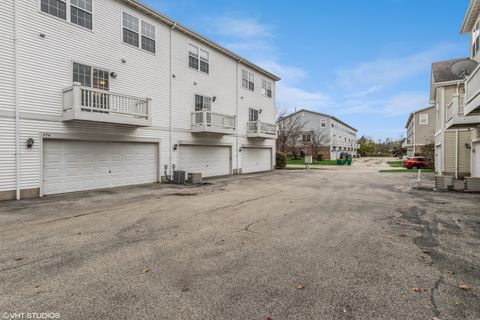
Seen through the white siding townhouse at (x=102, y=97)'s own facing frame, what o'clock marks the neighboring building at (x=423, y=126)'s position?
The neighboring building is roughly at 10 o'clock from the white siding townhouse.

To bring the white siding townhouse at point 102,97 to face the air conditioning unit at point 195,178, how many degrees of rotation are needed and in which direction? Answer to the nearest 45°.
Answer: approximately 45° to its left

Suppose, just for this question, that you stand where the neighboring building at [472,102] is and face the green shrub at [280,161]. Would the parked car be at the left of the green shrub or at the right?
right

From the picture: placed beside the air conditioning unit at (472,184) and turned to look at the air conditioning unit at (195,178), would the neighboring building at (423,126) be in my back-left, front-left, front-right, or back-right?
back-right

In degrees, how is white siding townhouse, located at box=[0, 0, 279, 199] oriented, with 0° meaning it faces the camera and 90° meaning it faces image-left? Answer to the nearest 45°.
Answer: approximately 315°
